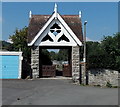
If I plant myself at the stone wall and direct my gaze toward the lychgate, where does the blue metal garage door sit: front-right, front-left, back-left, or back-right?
front-left

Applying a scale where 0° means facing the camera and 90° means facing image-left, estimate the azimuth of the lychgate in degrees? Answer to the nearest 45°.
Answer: approximately 0°

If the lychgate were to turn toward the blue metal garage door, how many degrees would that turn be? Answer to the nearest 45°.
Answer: approximately 90° to its right

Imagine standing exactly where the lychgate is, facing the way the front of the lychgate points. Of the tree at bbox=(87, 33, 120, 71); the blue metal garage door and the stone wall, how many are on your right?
1

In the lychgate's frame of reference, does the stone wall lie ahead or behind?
ahead

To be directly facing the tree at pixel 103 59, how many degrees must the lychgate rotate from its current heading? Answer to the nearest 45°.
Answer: approximately 45° to its left
